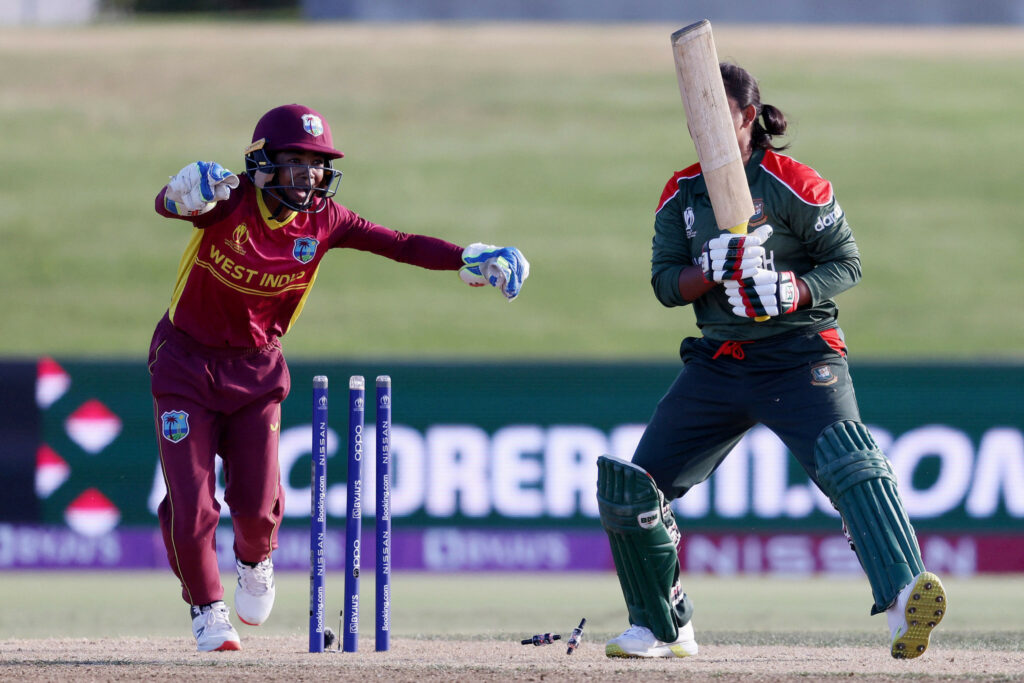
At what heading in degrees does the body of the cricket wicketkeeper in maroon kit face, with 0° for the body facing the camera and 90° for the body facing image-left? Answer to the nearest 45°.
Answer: approximately 315°

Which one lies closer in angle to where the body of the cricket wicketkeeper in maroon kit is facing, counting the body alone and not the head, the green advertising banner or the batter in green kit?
the batter in green kit

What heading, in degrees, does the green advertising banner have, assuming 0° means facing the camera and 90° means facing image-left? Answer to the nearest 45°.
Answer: approximately 0°

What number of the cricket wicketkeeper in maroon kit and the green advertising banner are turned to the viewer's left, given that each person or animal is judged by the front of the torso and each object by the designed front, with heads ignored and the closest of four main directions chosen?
0

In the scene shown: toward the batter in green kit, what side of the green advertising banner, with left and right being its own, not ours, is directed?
front
